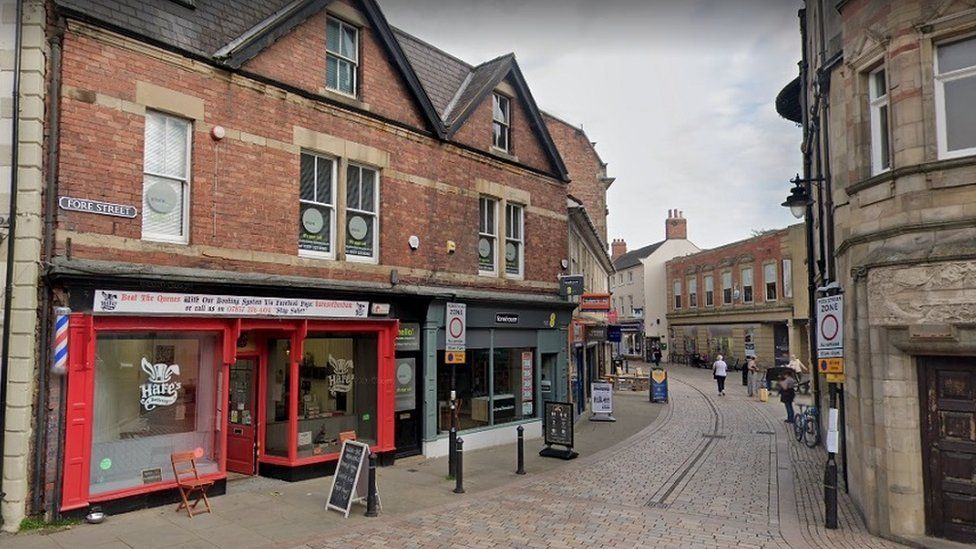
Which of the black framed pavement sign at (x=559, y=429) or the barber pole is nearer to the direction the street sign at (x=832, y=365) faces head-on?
the barber pole

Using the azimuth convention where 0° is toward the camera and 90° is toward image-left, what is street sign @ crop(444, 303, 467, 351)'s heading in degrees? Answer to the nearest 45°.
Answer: approximately 0°

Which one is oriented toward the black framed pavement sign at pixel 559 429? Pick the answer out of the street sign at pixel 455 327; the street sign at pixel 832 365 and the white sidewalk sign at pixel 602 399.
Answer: the white sidewalk sign

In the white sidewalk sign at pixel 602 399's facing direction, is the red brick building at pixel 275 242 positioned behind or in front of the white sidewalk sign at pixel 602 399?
in front

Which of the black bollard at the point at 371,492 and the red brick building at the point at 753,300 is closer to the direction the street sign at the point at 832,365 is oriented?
the black bollard

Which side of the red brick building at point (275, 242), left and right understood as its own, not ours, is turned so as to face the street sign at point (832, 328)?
front

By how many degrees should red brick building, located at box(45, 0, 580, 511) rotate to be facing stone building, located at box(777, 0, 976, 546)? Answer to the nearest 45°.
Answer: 0° — it already faces it

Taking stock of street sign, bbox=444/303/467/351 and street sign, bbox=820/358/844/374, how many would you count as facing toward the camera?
2

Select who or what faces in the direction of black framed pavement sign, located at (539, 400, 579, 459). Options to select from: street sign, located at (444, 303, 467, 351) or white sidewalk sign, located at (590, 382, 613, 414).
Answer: the white sidewalk sign
